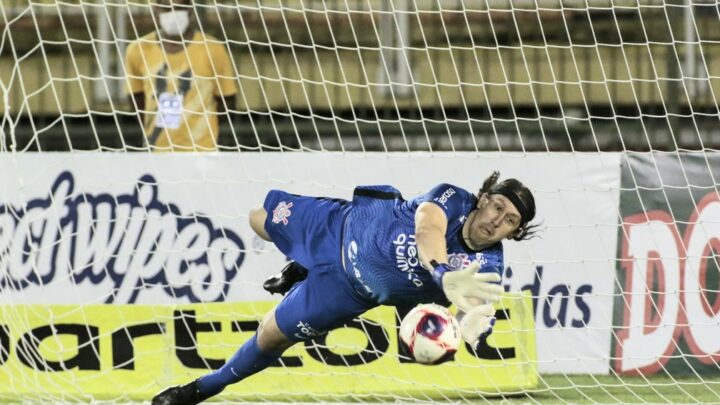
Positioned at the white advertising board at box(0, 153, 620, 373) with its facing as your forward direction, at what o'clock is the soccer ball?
The soccer ball is roughly at 11 o'clock from the white advertising board.

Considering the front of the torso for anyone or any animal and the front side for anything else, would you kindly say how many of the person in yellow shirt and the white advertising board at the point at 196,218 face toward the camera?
2

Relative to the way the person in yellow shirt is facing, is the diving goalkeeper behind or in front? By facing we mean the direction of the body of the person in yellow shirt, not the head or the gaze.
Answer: in front

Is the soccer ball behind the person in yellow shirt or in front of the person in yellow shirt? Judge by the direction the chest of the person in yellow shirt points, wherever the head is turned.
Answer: in front

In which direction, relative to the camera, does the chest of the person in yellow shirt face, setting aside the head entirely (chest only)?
toward the camera

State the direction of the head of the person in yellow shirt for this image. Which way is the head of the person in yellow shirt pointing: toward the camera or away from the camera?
toward the camera

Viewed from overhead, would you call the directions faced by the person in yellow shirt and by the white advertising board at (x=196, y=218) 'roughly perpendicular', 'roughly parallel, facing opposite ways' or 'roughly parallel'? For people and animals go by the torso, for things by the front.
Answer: roughly parallel
